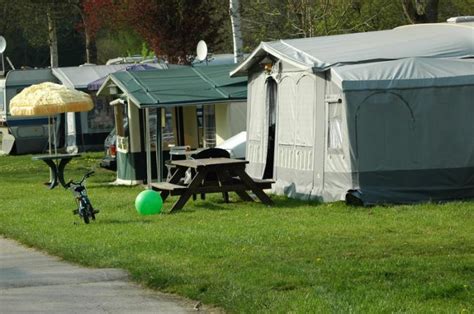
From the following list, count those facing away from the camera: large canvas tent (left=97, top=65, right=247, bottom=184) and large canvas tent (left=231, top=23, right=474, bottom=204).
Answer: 0

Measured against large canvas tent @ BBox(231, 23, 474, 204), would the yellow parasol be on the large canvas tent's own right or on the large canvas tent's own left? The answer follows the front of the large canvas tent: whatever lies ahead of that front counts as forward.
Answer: on the large canvas tent's own right

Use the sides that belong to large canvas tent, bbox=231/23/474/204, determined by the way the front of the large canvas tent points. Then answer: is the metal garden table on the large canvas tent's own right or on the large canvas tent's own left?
on the large canvas tent's own right

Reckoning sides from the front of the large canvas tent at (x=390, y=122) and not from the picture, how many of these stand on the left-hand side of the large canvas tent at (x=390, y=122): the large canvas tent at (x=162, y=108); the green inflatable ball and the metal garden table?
0

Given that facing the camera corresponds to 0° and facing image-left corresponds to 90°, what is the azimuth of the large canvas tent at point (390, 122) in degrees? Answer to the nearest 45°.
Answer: approximately 45°

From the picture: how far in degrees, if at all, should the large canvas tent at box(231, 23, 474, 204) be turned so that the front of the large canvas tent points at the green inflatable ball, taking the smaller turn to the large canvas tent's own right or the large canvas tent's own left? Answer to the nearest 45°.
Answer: approximately 45° to the large canvas tent's own right

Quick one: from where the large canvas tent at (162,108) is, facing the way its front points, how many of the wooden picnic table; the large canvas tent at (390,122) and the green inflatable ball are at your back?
0

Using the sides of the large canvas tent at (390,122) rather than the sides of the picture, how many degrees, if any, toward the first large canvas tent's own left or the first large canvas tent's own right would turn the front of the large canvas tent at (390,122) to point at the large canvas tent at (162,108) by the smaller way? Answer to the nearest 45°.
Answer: approximately 90° to the first large canvas tent's own right

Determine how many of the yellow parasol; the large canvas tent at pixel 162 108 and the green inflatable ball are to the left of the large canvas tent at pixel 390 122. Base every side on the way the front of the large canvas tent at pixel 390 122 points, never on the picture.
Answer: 0
